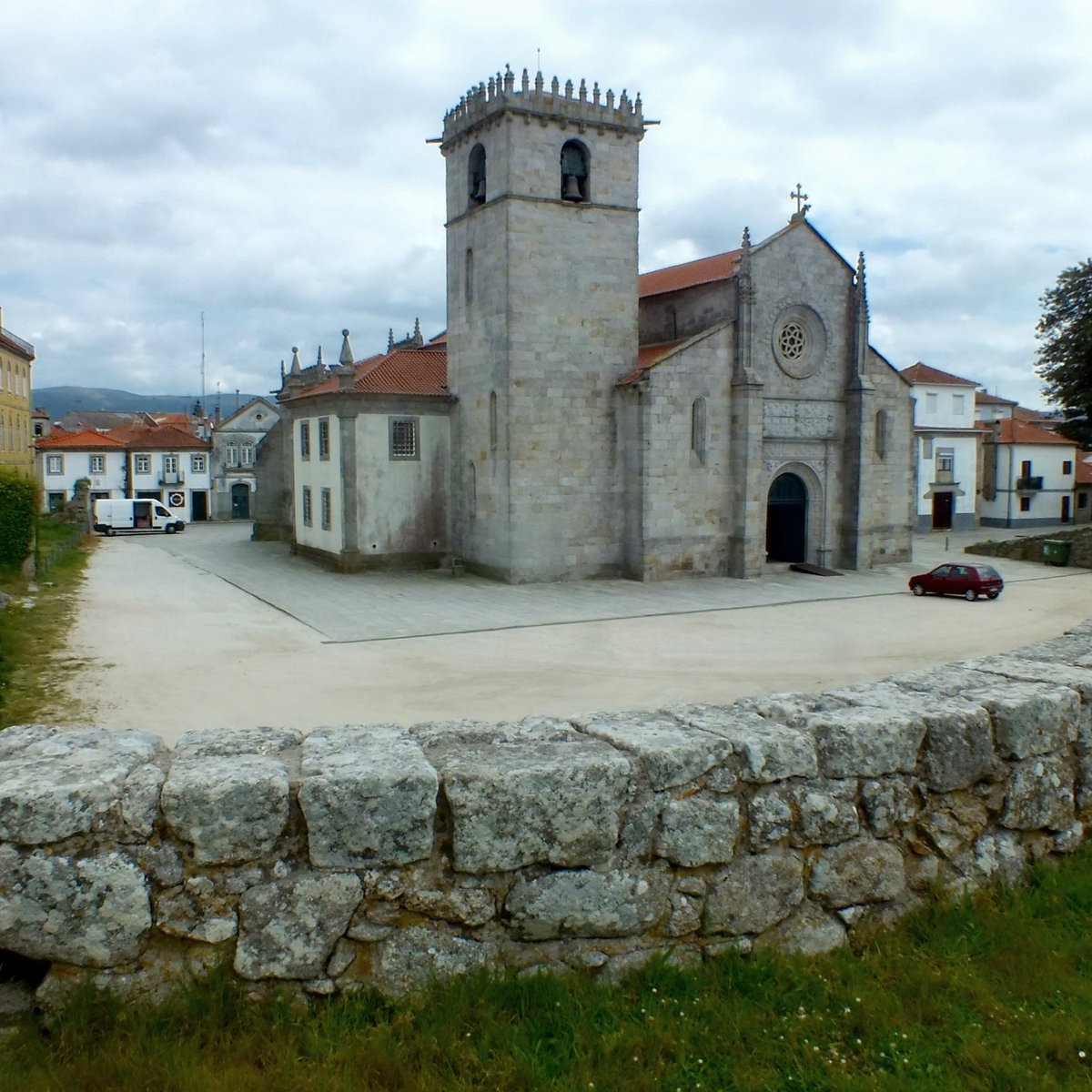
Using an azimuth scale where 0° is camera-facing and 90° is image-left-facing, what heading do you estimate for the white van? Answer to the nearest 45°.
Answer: approximately 270°

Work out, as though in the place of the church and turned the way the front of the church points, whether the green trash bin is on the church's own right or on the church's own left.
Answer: on the church's own left

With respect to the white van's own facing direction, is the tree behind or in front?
in front

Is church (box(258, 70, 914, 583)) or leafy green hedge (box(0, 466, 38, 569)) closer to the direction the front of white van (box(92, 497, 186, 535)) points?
the church

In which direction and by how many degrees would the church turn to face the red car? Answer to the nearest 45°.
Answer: approximately 45° to its left

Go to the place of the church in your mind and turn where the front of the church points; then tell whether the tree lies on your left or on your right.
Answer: on your left

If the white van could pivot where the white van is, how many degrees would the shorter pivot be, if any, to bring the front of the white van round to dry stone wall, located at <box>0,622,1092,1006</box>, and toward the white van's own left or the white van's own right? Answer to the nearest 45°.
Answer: approximately 90° to the white van's own right

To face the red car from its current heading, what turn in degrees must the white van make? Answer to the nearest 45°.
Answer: approximately 45° to its right

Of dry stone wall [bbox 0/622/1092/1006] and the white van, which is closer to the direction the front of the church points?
the dry stone wall

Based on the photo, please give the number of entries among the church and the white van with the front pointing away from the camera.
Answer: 0

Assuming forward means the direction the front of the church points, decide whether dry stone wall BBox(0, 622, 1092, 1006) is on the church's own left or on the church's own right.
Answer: on the church's own right

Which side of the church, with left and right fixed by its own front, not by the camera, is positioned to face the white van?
back

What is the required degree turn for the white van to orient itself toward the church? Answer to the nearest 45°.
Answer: approximately 45° to its right
